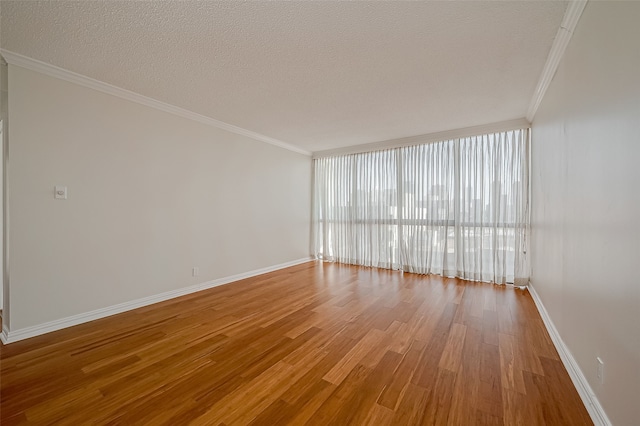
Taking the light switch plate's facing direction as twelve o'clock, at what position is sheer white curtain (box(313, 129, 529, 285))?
The sheer white curtain is roughly at 10 o'clock from the light switch plate.
